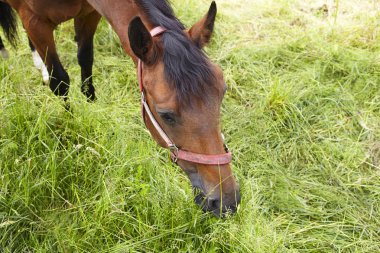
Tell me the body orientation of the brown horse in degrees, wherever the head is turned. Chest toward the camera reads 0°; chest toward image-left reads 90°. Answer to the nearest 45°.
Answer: approximately 315°
